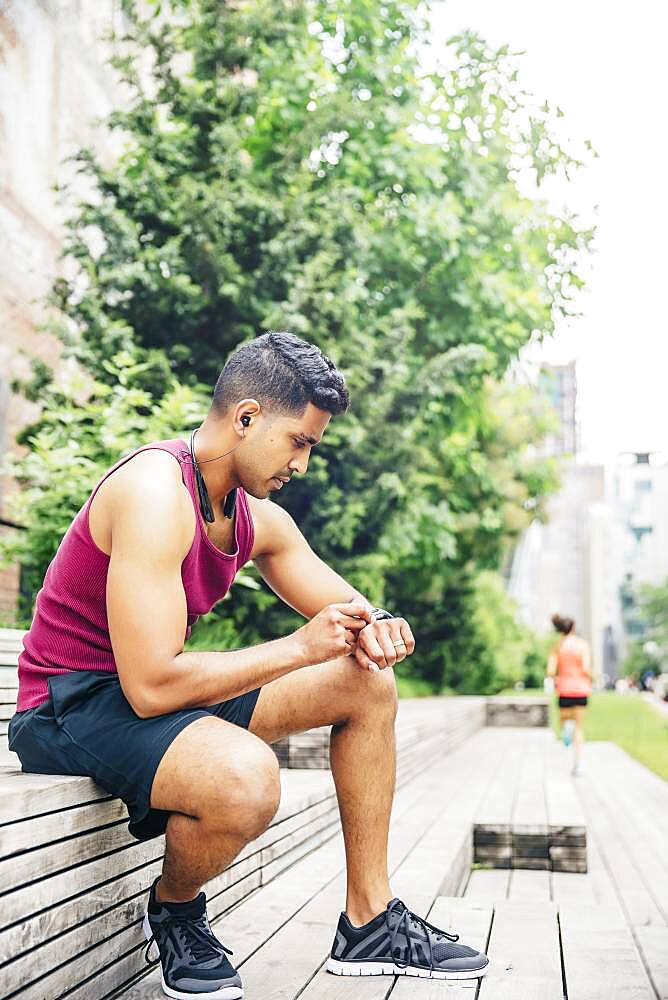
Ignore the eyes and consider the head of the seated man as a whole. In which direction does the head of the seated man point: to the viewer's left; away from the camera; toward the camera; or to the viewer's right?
to the viewer's right

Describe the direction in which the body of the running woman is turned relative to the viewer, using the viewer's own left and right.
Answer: facing away from the viewer

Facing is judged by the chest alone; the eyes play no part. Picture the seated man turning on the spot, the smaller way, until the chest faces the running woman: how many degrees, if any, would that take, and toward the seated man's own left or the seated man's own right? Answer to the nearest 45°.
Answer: approximately 135° to the seated man's own left

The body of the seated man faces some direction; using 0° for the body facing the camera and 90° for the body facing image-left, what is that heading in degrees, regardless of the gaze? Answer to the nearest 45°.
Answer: approximately 315°

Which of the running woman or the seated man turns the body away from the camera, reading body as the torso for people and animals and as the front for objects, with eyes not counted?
the running woman

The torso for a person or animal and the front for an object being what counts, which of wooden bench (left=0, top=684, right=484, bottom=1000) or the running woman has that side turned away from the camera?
the running woman

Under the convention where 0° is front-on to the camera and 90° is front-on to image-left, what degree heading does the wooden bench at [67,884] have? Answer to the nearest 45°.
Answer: approximately 315°

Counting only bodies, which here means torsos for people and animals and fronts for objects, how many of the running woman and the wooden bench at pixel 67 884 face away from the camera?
1

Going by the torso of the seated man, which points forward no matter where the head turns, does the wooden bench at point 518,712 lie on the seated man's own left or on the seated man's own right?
on the seated man's own left

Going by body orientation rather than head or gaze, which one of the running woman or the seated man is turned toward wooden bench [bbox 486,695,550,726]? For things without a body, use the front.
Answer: the running woman

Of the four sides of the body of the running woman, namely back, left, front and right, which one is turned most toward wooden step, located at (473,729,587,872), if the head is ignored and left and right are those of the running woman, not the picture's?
back
